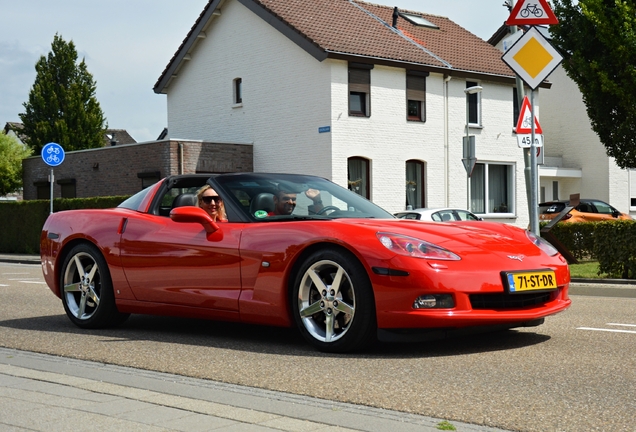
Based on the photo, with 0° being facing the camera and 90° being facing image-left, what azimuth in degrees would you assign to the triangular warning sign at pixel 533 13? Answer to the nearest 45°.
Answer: approximately 0°

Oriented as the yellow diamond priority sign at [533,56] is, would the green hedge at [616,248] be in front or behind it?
behind

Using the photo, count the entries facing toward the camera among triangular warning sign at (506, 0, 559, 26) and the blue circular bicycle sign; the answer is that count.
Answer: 2

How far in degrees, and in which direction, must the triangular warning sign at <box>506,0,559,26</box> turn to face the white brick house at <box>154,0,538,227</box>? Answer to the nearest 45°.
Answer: approximately 180°

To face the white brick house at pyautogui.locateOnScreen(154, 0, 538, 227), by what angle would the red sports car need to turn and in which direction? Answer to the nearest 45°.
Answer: approximately 135° to its left

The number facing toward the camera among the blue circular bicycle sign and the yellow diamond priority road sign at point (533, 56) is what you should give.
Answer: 2

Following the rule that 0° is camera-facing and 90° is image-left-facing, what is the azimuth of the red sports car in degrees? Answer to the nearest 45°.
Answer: approximately 315°
